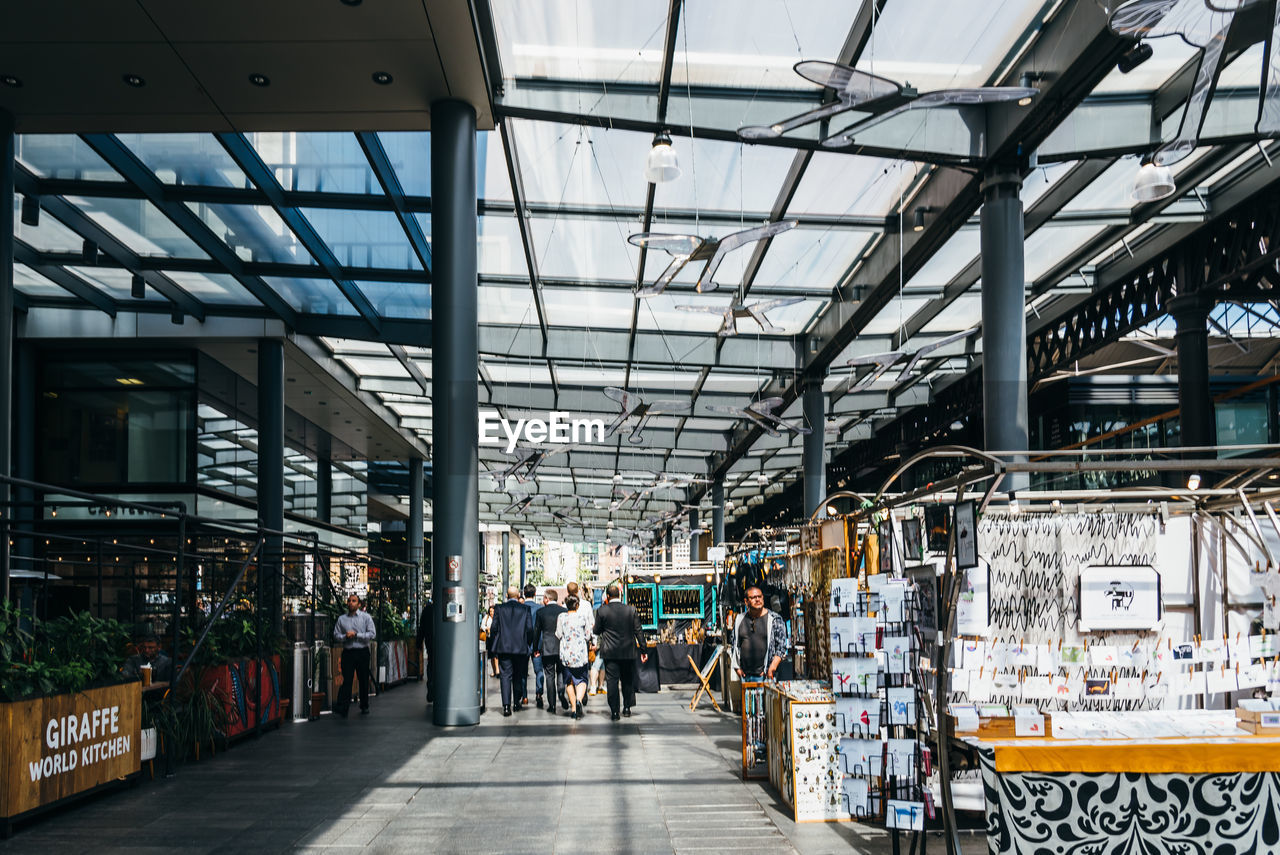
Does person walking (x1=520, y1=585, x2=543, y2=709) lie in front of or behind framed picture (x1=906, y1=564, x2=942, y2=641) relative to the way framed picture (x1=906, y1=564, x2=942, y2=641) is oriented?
behind

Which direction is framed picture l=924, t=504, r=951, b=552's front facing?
toward the camera

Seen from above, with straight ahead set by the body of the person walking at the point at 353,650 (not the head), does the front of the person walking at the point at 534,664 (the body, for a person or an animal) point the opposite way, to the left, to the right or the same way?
the opposite way

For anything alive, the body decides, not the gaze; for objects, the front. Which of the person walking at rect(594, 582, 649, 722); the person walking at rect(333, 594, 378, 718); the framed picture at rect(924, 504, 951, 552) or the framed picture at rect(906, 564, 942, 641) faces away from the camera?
the person walking at rect(594, 582, 649, 722)

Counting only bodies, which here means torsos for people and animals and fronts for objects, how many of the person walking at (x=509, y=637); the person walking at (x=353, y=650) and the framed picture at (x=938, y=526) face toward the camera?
2

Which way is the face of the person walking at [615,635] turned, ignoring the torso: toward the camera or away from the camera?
away from the camera

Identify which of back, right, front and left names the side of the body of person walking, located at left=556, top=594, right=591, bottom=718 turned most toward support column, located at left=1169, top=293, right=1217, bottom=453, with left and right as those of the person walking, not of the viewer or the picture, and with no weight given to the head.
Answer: right

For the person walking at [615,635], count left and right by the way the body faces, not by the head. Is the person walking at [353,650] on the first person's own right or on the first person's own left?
on the first person's own left

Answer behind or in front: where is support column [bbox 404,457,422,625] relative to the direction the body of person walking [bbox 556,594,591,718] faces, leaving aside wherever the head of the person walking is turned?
in front
